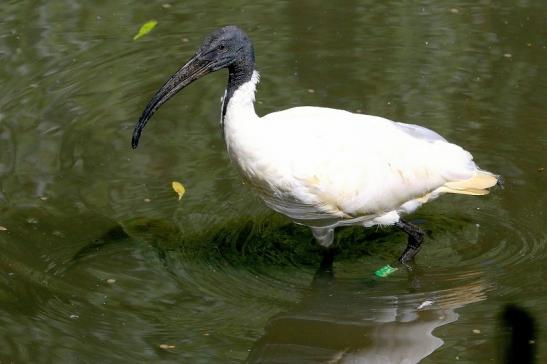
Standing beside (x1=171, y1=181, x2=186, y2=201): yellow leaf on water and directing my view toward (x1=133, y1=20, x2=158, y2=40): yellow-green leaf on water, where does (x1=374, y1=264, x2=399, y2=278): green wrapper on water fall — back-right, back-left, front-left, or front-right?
back-right

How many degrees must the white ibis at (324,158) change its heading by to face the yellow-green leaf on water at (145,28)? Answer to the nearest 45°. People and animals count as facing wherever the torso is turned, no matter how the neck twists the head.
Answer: approximately 45° to its right

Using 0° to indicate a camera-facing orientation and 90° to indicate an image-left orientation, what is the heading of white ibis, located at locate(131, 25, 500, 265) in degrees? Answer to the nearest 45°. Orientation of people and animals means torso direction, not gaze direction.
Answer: approximately 90°

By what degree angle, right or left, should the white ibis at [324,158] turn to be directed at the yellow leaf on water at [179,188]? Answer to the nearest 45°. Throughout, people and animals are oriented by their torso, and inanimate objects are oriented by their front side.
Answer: approximately 45° to its right
